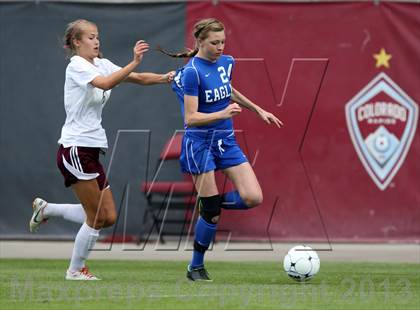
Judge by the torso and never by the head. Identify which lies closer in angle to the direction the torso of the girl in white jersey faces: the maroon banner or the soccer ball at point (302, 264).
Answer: the soccer ball

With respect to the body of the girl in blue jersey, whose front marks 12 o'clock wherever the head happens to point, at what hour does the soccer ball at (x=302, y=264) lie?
The soccer ball is roughly at 10 o'clock from the girl in blue jersey.

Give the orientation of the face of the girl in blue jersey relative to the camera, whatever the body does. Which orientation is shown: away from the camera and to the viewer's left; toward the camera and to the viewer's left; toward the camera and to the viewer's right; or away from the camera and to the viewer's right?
toward the camera and to the viewer's right

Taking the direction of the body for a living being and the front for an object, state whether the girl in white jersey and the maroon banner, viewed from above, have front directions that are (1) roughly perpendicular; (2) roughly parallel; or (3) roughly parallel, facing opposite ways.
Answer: roughly perpendicular

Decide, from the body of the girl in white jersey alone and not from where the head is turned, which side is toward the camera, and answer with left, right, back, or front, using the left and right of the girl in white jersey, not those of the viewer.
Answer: right

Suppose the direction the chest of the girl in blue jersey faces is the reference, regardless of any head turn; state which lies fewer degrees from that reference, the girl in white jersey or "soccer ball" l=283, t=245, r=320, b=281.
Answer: the soccer ball

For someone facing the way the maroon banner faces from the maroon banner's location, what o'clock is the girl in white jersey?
The girl in white jersey is roughly at 1 o'clock from the maroon banner.

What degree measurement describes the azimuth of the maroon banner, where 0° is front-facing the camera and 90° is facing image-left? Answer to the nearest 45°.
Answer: approximately 0°

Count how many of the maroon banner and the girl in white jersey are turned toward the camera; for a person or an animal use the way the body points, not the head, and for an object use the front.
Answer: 1

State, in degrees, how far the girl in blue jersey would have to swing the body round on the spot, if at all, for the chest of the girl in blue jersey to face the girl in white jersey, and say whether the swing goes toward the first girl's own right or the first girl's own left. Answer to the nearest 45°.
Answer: approximately 135° to the first girl's own right

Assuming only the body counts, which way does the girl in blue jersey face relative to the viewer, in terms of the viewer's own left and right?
facing the viewer and to the right of the viewer

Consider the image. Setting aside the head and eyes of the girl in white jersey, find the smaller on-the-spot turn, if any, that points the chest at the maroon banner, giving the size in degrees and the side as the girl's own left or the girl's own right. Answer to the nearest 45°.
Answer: approximately 45° to the girl's own left

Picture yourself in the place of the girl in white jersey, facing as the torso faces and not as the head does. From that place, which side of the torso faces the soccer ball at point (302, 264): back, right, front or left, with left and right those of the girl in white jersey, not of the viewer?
front
